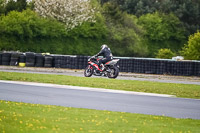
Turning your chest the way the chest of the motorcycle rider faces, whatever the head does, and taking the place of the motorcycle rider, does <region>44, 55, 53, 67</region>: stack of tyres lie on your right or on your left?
on your right

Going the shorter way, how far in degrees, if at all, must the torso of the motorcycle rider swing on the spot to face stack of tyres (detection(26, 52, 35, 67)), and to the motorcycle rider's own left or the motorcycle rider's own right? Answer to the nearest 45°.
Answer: approximately 45° to the motorcycle rider's own right

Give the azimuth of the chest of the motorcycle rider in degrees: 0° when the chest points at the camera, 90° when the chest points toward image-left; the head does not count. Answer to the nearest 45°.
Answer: approximately 90°

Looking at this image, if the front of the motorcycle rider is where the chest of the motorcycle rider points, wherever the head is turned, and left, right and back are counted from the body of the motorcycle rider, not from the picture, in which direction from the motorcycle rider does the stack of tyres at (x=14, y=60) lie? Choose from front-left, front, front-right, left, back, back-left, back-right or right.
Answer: front-right
